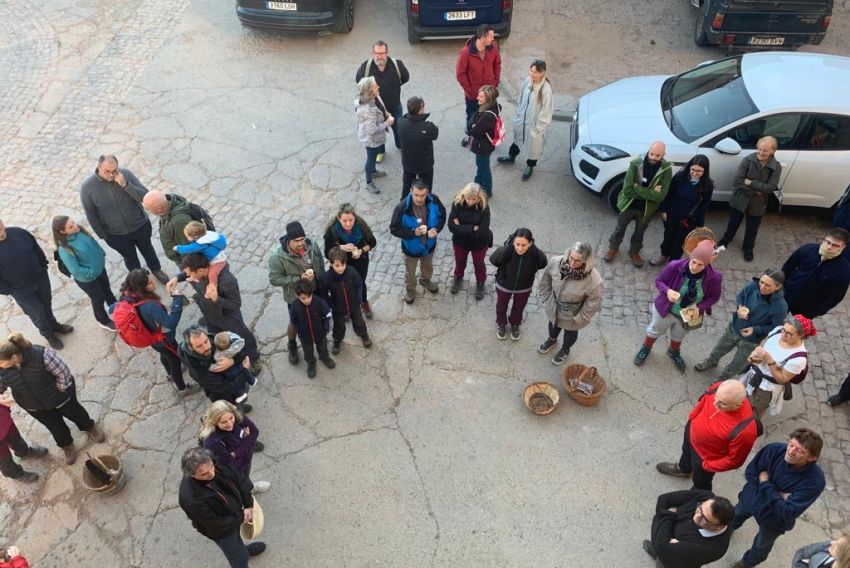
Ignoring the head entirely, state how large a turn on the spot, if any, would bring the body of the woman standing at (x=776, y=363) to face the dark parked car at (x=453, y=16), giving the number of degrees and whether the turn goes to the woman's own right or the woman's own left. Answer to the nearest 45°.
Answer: approximately 90° to the woman's own right

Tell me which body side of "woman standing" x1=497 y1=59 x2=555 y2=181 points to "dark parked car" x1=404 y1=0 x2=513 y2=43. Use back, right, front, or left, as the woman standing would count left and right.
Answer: right

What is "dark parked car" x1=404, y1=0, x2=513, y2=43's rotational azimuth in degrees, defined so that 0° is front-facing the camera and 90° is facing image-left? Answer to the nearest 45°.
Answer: approximately 180°

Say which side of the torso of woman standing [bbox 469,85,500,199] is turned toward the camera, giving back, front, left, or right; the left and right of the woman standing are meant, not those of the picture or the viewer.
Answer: left

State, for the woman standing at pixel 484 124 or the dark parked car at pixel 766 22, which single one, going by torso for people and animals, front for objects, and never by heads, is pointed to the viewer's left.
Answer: the woman standing

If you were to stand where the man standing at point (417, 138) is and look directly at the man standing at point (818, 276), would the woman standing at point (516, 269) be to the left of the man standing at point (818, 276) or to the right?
right

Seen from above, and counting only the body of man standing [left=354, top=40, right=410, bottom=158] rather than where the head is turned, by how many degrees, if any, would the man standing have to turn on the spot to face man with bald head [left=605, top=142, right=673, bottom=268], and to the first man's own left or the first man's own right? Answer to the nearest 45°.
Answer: approximately 45° to the first man's own left

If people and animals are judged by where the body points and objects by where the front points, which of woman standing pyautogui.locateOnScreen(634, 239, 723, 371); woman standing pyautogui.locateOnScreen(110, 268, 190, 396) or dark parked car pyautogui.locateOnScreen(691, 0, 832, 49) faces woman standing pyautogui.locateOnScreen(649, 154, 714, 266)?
woman standing pyautogui.locateOnScreen(110, 268, 190, 396)

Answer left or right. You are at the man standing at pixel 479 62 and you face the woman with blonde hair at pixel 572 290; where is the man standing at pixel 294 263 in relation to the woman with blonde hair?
right

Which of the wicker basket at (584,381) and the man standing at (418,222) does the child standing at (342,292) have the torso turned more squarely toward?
the wicker basket
